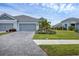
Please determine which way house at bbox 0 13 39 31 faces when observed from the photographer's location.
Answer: facing the viewer

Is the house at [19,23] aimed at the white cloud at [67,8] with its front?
no

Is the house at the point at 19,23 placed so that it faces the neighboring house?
no
